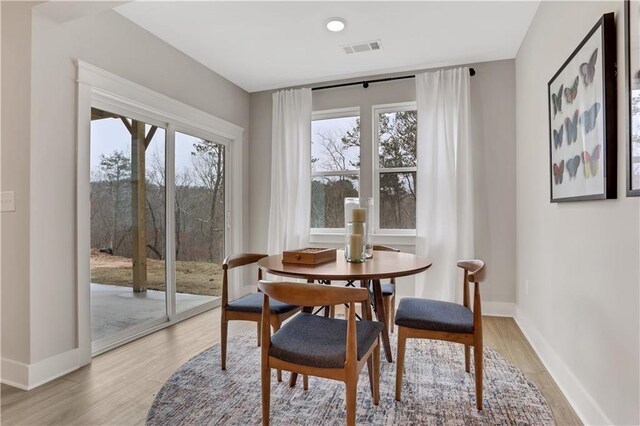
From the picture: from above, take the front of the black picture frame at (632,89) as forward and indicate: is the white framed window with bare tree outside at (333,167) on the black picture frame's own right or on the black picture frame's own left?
on the black picture frame's own right

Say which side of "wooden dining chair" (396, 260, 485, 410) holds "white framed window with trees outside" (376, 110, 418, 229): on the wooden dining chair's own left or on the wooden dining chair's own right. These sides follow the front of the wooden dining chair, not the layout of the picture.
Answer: on the wooden dining chair's own right

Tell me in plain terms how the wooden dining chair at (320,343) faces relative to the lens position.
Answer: facing away from the viewer and to the right of the viewer

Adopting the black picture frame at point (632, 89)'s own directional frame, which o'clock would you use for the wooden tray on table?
The wooden tray on table is roughly at 1 o'clock from the black picture frame.

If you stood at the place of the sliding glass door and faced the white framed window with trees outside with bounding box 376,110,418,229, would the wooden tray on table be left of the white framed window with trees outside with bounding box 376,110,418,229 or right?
right

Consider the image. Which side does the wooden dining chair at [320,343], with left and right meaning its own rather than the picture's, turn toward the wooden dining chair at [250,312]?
left

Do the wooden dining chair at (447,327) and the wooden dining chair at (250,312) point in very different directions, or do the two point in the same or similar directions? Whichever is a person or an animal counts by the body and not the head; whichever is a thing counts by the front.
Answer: very different directions

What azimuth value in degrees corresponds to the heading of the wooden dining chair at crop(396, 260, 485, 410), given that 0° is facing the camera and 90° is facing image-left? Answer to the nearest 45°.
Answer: approximately 90°

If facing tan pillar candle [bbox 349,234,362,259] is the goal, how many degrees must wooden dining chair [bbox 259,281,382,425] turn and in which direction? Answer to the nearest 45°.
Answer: approximately 45° to its left
